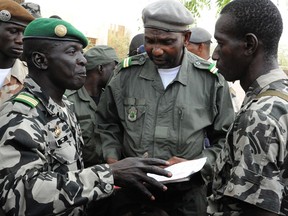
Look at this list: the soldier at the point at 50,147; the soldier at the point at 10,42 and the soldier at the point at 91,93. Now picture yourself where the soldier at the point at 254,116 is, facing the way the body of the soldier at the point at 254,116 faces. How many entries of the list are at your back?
0

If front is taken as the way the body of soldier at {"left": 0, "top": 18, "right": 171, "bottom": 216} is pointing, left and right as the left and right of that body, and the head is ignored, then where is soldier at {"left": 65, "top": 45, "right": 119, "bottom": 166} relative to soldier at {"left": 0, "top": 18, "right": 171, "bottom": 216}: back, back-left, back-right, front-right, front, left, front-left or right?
left

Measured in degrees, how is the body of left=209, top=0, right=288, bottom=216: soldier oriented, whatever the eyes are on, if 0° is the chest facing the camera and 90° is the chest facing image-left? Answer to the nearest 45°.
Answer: approximately 90°

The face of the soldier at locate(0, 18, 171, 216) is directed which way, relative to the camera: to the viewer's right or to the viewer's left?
to the viewer's right

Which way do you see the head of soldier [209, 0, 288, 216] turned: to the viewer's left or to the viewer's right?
to the viewer's left

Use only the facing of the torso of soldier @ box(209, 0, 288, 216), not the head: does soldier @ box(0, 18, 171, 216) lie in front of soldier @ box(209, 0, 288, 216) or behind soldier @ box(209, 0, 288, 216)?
in front

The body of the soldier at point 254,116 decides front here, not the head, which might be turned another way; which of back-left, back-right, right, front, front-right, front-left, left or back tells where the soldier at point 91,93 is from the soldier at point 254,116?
front-right

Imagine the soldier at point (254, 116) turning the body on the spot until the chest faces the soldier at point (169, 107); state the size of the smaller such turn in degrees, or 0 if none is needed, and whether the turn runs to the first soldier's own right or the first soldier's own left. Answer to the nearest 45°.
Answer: approximately 45° to the first soldier's own right

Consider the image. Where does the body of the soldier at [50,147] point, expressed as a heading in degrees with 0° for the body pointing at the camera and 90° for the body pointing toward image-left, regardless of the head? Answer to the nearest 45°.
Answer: approximately 270°

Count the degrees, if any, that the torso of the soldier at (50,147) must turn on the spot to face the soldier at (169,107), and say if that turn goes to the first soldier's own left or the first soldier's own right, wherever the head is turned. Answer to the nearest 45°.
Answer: approximately 45° to the first soldier's own left

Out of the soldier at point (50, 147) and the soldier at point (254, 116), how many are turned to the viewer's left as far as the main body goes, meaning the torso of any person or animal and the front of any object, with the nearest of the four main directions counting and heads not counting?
1
